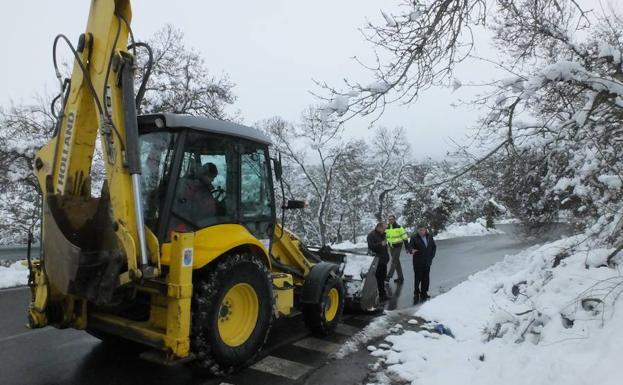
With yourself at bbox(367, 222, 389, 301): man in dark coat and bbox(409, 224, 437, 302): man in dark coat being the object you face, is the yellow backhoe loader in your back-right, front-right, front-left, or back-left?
back-right

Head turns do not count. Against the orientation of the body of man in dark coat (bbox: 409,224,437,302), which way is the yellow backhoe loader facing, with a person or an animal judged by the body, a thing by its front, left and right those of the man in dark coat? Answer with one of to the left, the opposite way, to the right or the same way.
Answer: the opposite way

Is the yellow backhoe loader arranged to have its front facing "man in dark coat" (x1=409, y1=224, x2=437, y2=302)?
yes

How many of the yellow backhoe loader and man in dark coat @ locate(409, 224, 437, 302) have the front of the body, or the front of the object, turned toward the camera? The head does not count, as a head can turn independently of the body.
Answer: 1

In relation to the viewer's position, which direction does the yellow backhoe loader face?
facing away from the viewer and to the right of the viewer

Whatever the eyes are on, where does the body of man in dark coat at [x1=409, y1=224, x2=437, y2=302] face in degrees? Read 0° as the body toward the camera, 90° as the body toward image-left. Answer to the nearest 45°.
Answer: approximately 0°
